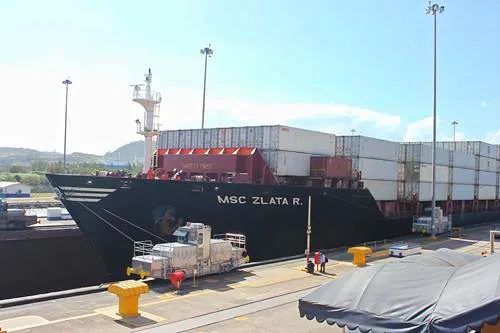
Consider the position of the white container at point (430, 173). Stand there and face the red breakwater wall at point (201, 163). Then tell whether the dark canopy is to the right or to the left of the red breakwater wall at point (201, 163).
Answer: left

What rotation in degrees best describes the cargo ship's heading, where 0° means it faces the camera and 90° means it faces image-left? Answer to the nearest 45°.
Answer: approximately 45°

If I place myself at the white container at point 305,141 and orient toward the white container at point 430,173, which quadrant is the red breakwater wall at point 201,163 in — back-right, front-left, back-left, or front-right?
back-left
